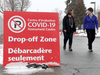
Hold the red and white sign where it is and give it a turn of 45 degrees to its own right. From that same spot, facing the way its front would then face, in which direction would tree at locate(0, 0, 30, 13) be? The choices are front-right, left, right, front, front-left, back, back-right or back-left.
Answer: back-right

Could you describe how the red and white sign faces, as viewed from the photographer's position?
facing the viewer
